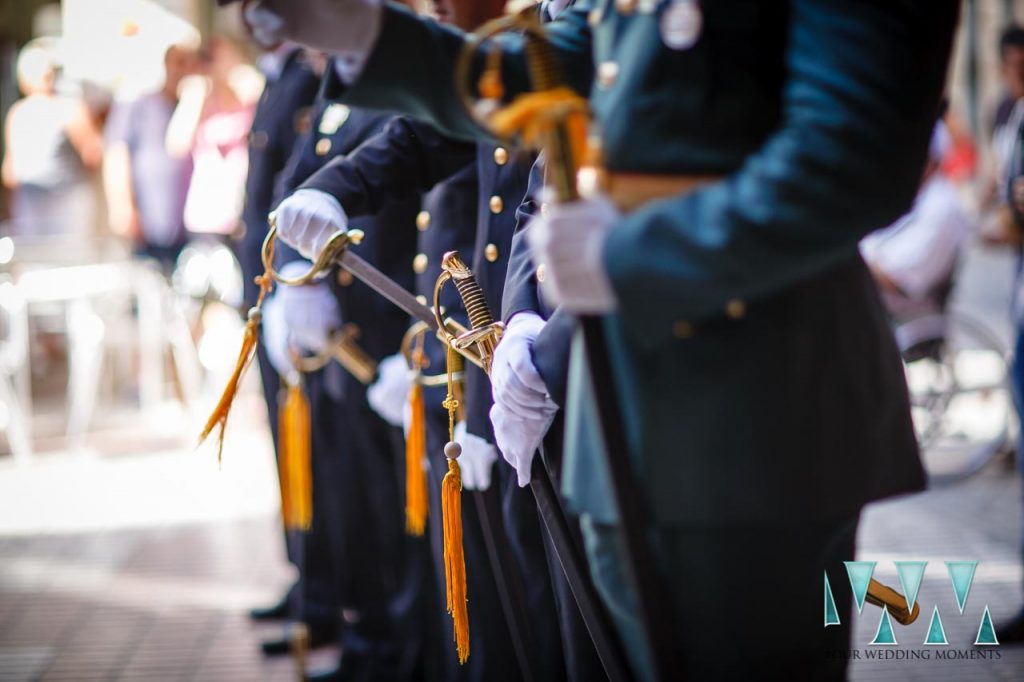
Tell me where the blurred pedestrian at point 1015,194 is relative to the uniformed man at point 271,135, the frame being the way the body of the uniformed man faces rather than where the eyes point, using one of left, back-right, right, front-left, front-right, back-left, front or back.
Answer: back

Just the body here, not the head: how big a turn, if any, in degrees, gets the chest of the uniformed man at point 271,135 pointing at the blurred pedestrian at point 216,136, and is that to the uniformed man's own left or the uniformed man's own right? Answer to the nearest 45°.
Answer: approximately 90° to the uniformed man's own right

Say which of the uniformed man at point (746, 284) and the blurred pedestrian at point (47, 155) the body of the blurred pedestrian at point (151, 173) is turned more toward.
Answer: the uniformed man

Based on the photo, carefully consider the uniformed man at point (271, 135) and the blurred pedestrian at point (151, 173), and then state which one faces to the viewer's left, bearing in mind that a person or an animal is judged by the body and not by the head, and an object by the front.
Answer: the uniformed man

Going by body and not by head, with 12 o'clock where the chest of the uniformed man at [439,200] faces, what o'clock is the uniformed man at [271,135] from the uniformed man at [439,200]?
the uniformed man at [271,135] is roughly at 4 o'clock from the uniformed man at [439,200].

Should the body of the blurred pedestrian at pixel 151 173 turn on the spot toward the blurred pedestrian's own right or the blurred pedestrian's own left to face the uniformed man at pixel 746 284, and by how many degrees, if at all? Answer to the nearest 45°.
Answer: approximately 45° to the blurred pedestrian's own right

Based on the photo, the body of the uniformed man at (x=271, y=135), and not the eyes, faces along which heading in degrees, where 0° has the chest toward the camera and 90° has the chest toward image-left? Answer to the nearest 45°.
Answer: approximately 90°

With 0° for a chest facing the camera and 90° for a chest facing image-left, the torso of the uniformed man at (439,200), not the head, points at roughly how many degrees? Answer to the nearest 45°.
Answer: approximately 45°

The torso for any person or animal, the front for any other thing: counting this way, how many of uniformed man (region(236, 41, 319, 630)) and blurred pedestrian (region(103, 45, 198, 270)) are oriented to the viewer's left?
1

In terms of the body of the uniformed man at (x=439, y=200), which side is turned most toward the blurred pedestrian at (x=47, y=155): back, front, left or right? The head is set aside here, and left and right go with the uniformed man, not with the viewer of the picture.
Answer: right
